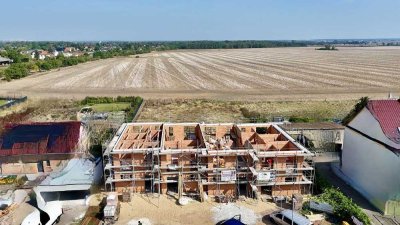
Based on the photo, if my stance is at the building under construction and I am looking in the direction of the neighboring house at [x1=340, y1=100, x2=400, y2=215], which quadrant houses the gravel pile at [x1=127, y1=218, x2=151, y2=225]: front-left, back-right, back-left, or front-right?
back-right

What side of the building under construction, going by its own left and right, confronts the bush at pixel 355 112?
left

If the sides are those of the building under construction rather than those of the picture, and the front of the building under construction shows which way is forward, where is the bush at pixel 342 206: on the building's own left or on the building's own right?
on the building's own left

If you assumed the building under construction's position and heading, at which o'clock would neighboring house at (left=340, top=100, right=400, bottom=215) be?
The neighboring house is roughly at 9 o'clock from the building under construction.

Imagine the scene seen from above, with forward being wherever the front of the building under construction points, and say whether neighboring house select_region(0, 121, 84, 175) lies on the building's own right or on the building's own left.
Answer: on the building's own right

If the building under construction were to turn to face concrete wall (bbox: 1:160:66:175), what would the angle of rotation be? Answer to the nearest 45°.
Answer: approximately 90° to its right

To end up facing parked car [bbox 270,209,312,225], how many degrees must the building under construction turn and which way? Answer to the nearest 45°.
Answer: approximately 45° to its left

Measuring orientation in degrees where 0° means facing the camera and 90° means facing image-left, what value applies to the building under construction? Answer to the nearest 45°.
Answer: approximately 0°

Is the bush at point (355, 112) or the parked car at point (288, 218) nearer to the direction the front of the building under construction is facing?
the parked car

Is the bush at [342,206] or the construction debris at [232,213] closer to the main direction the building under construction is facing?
the construction debris

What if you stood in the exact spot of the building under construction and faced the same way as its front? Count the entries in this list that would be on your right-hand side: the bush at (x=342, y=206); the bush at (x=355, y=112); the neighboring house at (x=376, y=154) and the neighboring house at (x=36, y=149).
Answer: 1
